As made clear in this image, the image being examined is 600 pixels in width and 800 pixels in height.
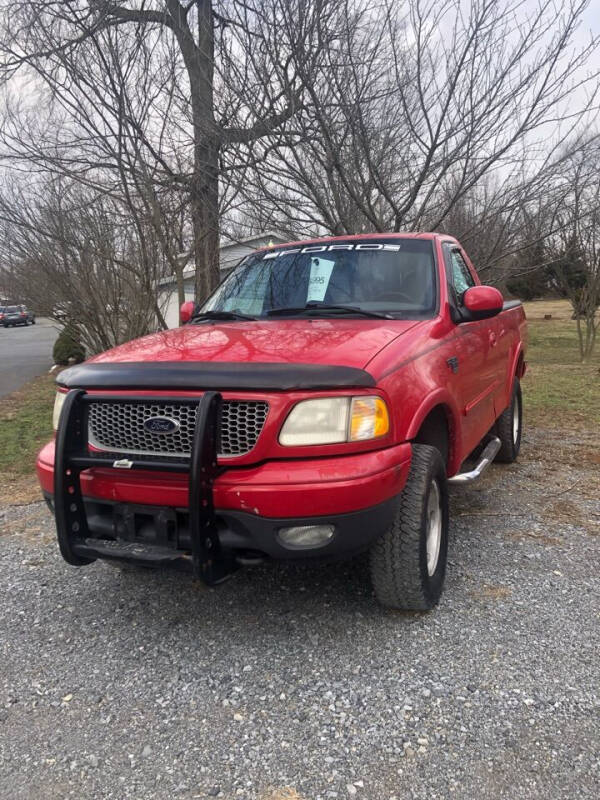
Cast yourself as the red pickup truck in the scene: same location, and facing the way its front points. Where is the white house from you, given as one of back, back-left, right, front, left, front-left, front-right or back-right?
back-right

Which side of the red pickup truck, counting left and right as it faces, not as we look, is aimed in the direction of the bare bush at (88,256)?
right

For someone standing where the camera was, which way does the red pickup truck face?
facing the viewer and to the left of the viewer
